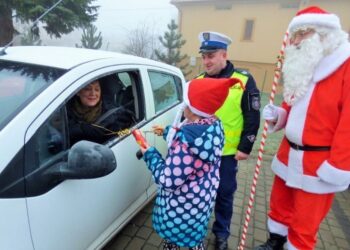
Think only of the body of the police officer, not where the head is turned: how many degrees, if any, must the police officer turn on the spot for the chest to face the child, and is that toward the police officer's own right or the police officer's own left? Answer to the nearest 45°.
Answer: approximately 45° to the police officer's own left

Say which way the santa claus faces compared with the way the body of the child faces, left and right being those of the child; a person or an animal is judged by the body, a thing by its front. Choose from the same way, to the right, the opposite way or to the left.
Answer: to the left

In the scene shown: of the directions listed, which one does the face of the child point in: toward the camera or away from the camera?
away from the camera

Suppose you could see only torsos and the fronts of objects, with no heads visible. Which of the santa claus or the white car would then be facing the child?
the santa claus

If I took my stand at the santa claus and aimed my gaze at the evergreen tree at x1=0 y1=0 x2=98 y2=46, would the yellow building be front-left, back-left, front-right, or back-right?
front-right

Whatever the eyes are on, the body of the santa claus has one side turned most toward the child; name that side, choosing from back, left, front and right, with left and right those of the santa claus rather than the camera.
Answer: front

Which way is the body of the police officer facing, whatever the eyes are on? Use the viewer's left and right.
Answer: facing the viewer and to the left of the viewer

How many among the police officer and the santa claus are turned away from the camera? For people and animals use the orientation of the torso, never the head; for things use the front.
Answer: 0

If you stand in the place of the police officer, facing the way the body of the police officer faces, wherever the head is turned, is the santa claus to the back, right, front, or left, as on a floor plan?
left

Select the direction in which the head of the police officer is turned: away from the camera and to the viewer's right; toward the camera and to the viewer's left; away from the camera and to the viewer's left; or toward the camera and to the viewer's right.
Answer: toward the camera and to the viewer's left

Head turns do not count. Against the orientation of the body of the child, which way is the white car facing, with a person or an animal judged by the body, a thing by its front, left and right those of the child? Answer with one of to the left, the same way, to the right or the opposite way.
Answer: to the left

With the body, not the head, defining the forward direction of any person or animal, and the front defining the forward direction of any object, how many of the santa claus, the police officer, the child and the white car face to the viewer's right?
0

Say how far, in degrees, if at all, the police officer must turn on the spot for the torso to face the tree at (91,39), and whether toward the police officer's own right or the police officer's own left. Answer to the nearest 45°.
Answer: approximately 90° to the police officer's own right
